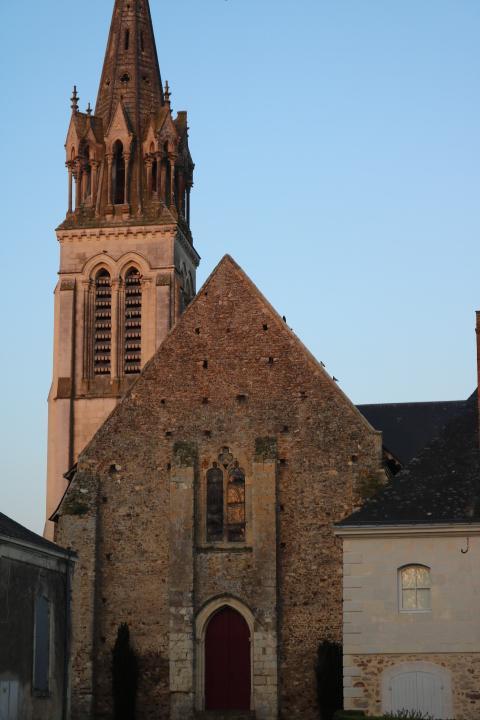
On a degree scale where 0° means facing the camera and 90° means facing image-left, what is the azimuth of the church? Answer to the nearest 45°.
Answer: approximately 0°
